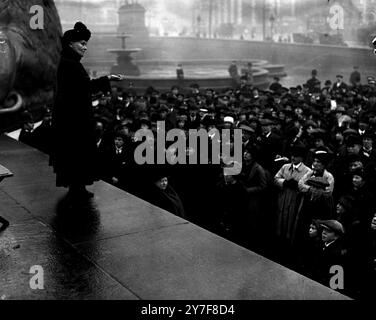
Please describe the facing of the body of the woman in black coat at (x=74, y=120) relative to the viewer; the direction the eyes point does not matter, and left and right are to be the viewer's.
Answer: facing to the right of the viewer

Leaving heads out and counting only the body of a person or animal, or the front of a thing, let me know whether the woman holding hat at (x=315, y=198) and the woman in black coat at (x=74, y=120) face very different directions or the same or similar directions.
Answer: very different directions

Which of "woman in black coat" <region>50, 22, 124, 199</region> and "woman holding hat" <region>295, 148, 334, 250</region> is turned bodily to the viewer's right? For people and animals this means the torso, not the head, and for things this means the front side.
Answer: the woman in black coat

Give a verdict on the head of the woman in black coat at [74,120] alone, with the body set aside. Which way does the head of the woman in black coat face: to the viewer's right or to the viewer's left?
to the viewer's right

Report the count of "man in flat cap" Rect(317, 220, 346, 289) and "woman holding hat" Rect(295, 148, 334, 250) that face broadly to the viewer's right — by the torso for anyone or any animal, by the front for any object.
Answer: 0

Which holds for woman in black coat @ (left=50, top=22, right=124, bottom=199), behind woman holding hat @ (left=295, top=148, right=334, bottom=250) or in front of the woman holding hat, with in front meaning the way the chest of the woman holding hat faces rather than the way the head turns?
in front

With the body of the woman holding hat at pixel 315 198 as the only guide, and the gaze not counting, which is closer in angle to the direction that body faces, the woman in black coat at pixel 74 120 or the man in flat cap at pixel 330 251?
the woman in black coat

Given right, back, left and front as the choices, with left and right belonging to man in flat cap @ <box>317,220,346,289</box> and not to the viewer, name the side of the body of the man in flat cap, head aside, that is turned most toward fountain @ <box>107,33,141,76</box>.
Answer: right

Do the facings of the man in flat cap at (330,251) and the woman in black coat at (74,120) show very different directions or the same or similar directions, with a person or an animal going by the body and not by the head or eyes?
very different directions

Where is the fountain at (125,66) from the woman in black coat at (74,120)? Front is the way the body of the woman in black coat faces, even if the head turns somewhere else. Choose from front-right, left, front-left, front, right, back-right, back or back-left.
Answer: left

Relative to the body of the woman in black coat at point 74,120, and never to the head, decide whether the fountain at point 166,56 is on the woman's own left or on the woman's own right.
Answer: on the woman's own left

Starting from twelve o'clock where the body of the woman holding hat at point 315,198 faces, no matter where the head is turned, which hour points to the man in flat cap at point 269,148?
The man in flat cap is roughly at 4 o'clock from the woman holding hat.

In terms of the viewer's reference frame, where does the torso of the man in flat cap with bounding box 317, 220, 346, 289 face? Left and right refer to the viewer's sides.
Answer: facing the viewer and to the left of the viewer

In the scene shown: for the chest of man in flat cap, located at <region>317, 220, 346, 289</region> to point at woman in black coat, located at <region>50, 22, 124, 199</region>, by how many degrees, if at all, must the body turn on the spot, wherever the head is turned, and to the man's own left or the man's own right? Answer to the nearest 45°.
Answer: approximately 45° to the man's own right
